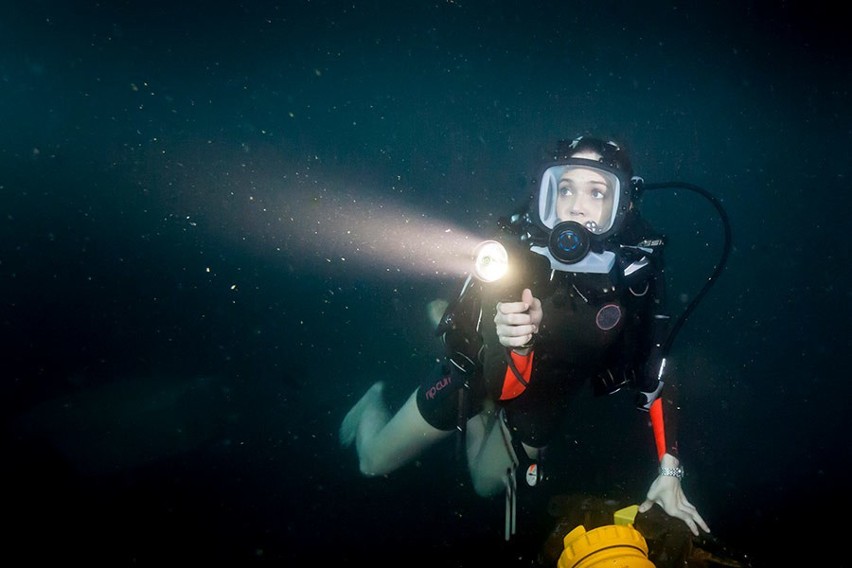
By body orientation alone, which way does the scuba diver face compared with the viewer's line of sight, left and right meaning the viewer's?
facing the viewer

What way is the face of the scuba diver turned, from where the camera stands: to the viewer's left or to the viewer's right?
to the viewer's left

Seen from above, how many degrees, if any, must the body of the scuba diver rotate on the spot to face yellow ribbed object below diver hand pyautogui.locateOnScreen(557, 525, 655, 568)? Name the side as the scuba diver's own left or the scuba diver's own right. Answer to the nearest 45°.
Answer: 0° — they already face it
